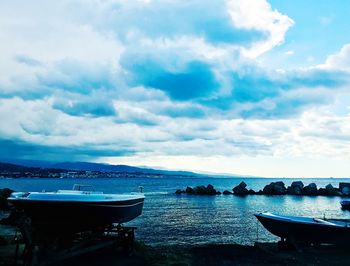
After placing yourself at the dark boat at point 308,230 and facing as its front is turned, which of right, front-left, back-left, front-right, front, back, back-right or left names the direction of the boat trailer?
front-left

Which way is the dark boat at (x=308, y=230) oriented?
to the viewer's left

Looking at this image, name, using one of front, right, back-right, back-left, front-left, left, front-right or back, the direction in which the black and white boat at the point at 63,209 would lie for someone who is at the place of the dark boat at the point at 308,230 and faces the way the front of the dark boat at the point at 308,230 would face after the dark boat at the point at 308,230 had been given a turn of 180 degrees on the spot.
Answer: back-right
